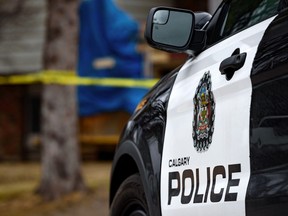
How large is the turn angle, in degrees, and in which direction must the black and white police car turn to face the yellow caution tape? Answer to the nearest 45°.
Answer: approximately 45° to its right

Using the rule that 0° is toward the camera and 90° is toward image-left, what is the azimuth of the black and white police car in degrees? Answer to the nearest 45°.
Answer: approximately 135°

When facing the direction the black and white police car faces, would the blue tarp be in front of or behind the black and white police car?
in front
